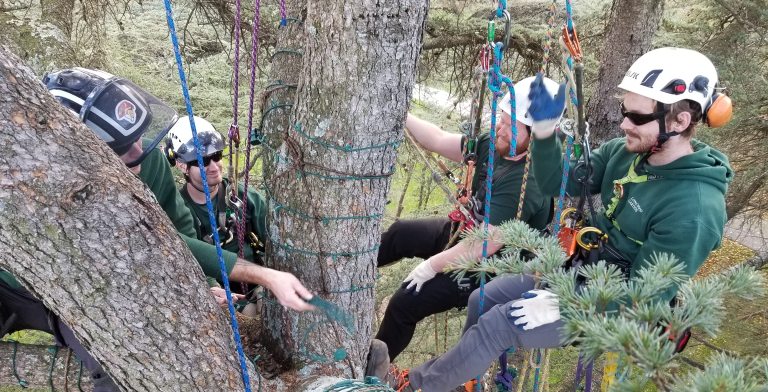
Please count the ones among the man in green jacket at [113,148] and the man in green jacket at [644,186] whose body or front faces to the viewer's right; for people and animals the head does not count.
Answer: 1

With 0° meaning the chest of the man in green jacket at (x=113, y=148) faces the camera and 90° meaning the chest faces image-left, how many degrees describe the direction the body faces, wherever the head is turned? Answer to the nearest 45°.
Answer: approximately 270°

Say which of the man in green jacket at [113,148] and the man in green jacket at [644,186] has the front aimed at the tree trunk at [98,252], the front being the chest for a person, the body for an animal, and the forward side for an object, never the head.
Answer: the man in green jacket at [644,186]

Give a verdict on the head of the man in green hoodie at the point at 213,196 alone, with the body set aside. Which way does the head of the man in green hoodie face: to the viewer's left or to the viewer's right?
to the viewer's right

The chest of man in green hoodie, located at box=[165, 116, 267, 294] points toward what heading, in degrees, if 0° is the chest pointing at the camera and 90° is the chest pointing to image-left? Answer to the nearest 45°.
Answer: approximately 315°

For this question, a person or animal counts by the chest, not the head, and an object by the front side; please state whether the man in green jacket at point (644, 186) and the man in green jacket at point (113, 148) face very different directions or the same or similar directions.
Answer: very different directions

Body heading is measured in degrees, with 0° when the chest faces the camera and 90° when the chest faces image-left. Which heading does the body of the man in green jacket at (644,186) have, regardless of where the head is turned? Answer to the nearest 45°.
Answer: approximately 45°

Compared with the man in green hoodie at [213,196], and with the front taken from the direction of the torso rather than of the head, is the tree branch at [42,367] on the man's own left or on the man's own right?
on the man's own right
